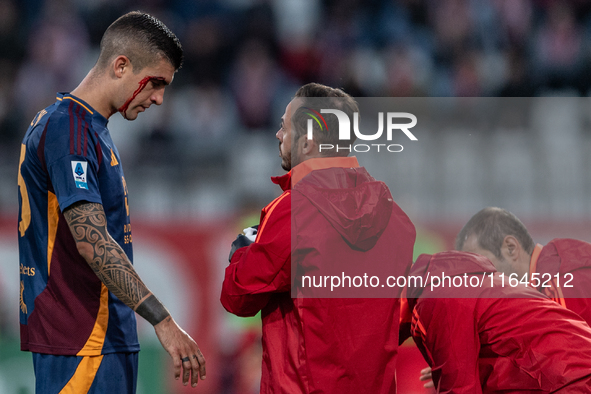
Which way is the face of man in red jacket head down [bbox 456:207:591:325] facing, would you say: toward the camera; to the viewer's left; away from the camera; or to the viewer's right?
to the viewer's left

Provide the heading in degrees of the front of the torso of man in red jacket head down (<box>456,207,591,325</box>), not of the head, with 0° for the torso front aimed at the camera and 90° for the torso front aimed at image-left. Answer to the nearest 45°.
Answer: approximately 90°

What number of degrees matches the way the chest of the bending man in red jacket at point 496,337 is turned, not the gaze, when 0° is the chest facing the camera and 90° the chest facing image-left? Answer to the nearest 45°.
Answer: approximately 90°
